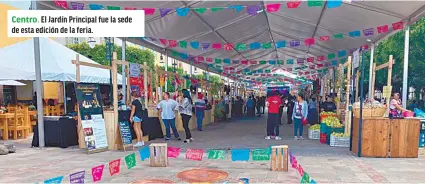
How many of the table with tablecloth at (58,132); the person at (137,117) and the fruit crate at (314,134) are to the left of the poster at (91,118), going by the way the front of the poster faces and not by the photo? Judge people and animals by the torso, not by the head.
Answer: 2

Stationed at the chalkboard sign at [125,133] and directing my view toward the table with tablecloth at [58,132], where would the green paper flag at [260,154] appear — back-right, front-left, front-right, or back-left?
back-left

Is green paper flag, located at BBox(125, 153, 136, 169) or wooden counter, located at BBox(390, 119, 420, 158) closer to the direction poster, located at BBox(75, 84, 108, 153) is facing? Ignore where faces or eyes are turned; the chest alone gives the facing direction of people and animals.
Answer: the green paper flag

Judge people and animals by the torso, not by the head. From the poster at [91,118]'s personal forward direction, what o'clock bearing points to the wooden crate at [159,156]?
The wooden crate is roughly at 11 o'clock from the poster.

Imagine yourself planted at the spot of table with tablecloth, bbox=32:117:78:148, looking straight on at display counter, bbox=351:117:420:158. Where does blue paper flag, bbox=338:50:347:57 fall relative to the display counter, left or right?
left

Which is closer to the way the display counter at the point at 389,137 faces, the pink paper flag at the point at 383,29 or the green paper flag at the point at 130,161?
the green paper flag

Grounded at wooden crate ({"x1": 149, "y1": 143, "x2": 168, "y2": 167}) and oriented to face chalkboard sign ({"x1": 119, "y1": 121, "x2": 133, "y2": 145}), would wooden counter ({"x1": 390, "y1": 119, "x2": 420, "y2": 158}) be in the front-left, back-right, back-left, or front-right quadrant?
back-right

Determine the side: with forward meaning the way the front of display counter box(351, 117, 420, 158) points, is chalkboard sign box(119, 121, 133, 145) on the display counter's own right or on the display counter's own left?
on the display counter's own right

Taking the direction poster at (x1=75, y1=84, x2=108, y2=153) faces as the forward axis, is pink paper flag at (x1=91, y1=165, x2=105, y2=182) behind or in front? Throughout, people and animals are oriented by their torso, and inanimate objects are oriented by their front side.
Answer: in front

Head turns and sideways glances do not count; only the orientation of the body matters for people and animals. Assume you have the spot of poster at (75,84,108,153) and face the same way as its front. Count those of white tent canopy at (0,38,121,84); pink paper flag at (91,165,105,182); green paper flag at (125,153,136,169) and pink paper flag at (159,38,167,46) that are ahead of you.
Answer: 2
